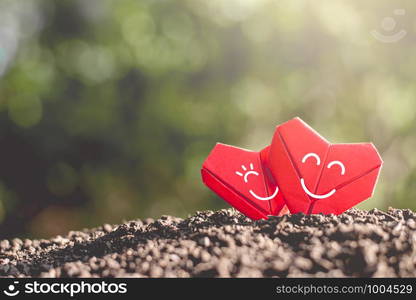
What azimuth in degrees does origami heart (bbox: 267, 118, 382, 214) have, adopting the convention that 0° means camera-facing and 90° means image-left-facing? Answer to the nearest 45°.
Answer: approximately 0°
